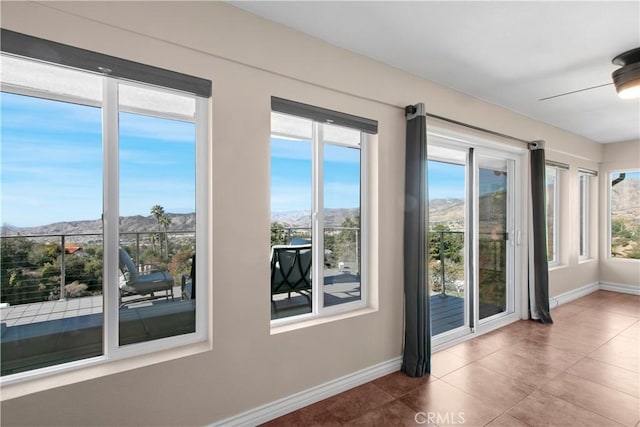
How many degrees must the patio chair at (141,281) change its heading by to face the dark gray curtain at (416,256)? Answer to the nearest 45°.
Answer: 0° — it already faces it

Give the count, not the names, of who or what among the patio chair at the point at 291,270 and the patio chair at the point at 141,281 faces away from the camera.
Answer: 1

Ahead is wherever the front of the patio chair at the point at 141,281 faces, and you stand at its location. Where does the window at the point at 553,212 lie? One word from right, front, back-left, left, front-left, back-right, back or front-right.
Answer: front

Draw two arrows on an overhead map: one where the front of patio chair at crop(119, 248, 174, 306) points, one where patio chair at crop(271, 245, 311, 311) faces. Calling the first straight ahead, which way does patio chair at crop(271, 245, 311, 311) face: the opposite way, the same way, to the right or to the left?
to the left

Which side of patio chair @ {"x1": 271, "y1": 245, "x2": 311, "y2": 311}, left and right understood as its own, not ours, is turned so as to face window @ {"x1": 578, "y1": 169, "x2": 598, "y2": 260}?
right

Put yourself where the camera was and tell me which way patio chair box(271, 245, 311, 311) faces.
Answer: facing away from the viewer

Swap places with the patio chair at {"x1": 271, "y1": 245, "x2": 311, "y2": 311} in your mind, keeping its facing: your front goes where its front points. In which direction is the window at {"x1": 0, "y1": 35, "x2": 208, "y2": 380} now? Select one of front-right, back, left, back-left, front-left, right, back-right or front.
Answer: back-left

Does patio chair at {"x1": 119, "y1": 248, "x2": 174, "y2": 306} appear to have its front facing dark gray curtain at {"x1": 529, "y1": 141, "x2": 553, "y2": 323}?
yes

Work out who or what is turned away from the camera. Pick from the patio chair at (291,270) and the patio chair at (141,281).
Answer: the patio chair at (291,270)

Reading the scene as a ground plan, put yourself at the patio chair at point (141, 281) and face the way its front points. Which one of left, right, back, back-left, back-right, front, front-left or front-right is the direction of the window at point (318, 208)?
front

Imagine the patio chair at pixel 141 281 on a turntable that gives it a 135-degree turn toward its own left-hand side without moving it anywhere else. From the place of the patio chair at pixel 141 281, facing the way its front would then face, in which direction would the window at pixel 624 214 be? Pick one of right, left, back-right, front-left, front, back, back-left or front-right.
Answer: back-right

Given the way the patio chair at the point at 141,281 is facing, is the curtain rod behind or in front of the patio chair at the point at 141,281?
in front

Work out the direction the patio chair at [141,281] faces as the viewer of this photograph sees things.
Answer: facing to the right of the viewer
